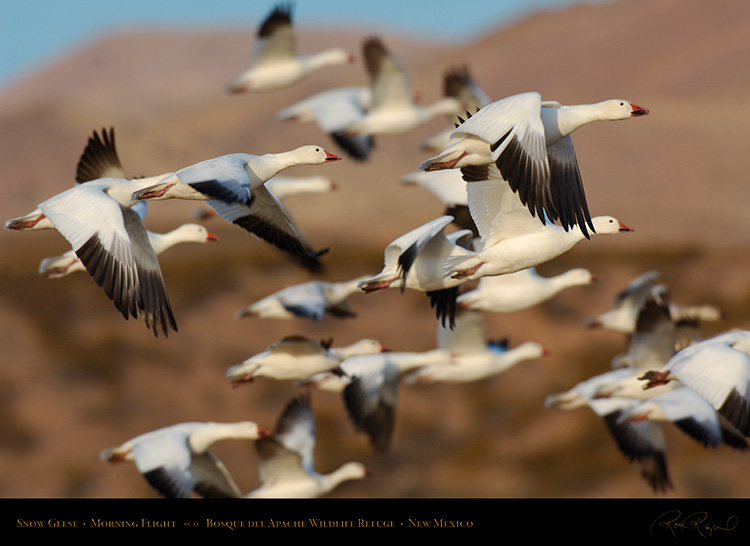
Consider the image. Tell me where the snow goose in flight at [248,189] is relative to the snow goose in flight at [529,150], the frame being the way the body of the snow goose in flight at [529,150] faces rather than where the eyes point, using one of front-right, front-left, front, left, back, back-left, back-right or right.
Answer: back

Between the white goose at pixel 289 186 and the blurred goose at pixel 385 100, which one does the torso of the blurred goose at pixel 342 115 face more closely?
the blurred goose

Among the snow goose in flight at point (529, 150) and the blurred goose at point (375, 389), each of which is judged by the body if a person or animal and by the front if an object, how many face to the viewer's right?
2

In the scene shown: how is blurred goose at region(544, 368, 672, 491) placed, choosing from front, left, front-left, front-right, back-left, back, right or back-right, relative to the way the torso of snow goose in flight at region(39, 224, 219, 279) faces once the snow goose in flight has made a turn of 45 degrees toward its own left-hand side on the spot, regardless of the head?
front-right

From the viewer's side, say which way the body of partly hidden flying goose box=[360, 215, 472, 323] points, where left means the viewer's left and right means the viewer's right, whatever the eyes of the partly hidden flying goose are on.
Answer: facing to the right of the viewer

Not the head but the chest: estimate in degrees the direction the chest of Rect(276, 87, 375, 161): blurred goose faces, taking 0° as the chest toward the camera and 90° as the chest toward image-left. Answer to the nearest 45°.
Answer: approximately 270°

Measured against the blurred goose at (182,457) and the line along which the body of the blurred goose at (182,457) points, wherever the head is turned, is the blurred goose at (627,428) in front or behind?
in front

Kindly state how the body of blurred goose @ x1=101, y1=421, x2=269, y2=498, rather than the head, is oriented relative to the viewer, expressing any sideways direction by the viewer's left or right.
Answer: facing to the right of the viewer

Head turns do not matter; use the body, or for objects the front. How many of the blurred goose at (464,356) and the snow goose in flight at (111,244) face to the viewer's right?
2

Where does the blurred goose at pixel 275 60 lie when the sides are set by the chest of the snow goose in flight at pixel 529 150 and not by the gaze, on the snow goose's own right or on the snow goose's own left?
on the snow goose's own left

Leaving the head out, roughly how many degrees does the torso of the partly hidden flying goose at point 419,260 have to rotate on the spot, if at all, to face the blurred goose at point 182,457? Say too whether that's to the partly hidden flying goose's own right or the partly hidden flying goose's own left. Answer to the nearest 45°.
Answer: approximately 180°

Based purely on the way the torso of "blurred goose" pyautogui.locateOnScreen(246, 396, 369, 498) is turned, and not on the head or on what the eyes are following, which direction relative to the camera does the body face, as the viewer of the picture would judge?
to the viewer's right

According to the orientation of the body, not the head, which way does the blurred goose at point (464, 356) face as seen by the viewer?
to the viewer's right

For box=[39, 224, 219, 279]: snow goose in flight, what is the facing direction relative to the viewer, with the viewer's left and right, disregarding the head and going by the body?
facing to the right of the viewer
